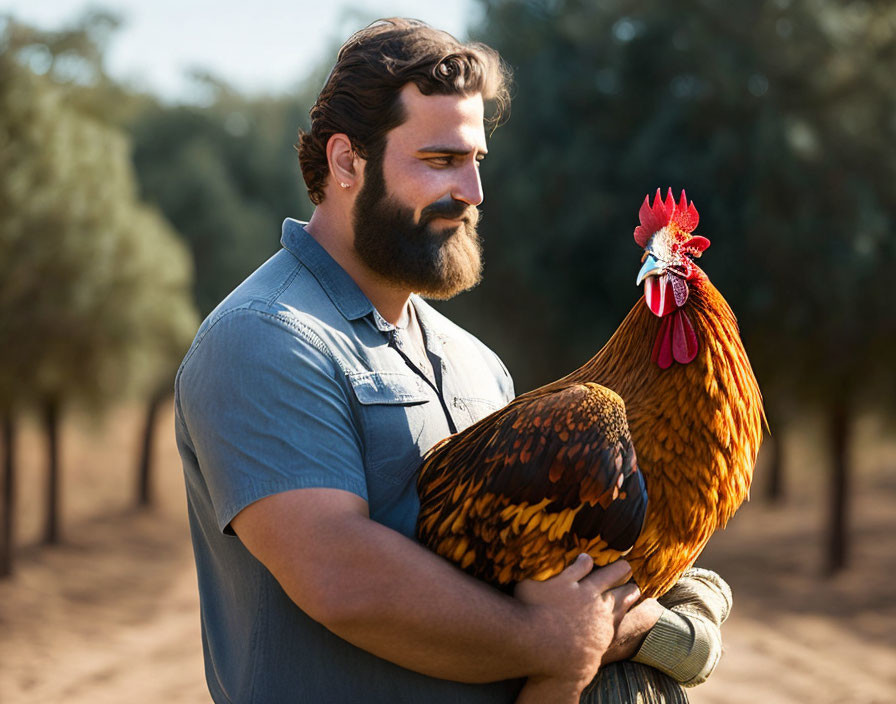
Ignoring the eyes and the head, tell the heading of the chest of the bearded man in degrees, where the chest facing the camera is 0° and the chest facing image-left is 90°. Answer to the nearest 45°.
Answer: approximately 315°

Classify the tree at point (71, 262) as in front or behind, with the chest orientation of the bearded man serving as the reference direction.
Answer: behind

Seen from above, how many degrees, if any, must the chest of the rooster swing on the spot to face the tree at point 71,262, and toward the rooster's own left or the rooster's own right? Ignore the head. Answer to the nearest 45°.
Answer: approximately 180°

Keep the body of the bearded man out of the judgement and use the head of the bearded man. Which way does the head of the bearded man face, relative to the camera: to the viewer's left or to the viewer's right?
to the viewer's right
